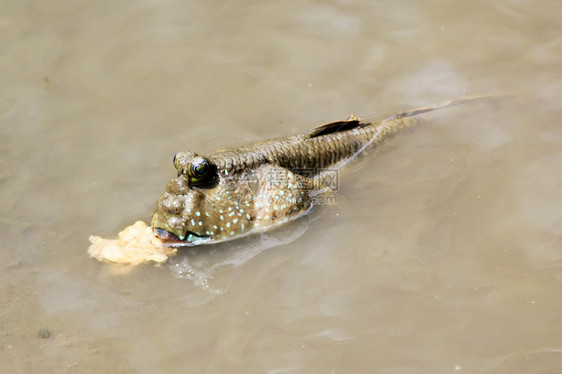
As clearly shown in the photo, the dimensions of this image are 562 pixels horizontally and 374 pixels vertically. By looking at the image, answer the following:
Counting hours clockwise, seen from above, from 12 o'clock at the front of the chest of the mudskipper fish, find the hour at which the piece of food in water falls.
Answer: The piece of food in water is roughly at 1 o'clock from the mudskipper fish.

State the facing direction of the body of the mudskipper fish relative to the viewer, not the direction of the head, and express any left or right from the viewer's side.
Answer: facing the viewer and to the left of the viewer
